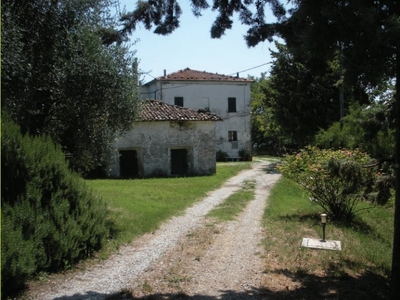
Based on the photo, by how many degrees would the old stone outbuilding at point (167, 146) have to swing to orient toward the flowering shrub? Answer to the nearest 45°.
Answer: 0° — it already faces it

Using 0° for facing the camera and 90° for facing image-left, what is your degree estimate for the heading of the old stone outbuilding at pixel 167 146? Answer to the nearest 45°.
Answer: approximately 0°

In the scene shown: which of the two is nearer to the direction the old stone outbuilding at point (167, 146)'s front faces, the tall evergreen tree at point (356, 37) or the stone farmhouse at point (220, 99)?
the tall evergreen tree

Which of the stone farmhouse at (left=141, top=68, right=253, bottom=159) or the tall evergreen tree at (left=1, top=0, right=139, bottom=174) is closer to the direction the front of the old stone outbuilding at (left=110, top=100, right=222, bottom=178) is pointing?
the tall evergreen tree

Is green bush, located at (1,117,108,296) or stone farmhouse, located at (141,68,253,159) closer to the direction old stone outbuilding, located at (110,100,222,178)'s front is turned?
the green bush
